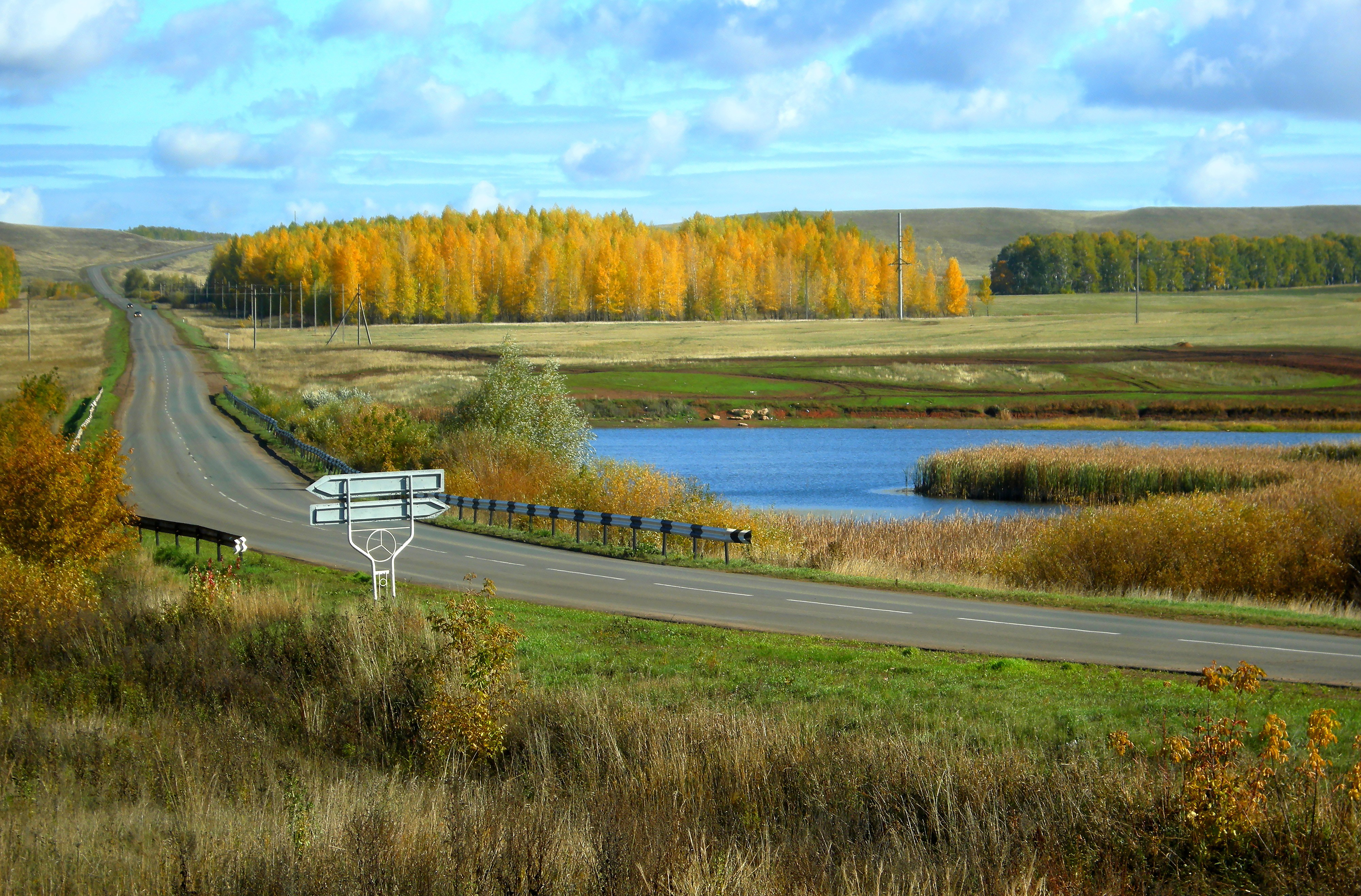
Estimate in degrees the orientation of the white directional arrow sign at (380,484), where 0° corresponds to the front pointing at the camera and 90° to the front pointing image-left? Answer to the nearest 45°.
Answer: approximately 180°

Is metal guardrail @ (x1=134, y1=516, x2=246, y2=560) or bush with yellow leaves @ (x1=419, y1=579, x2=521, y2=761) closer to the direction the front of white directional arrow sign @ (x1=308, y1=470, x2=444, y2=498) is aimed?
the metal guardrail

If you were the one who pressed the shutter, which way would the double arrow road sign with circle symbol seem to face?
facing away from the viewer

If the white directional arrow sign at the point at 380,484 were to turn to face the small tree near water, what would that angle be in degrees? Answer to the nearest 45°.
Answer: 0° — it already faces it

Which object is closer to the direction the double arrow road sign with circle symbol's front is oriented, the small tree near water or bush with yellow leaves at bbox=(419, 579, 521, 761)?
the small tree near water

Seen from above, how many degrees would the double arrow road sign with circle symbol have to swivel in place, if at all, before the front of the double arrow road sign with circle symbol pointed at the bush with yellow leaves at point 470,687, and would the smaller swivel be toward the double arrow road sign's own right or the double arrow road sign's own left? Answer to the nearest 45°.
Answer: approximately 180°

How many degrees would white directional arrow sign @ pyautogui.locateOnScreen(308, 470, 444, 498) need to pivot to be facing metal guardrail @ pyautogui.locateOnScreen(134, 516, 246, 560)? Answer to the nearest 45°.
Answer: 0° — it already faces it
